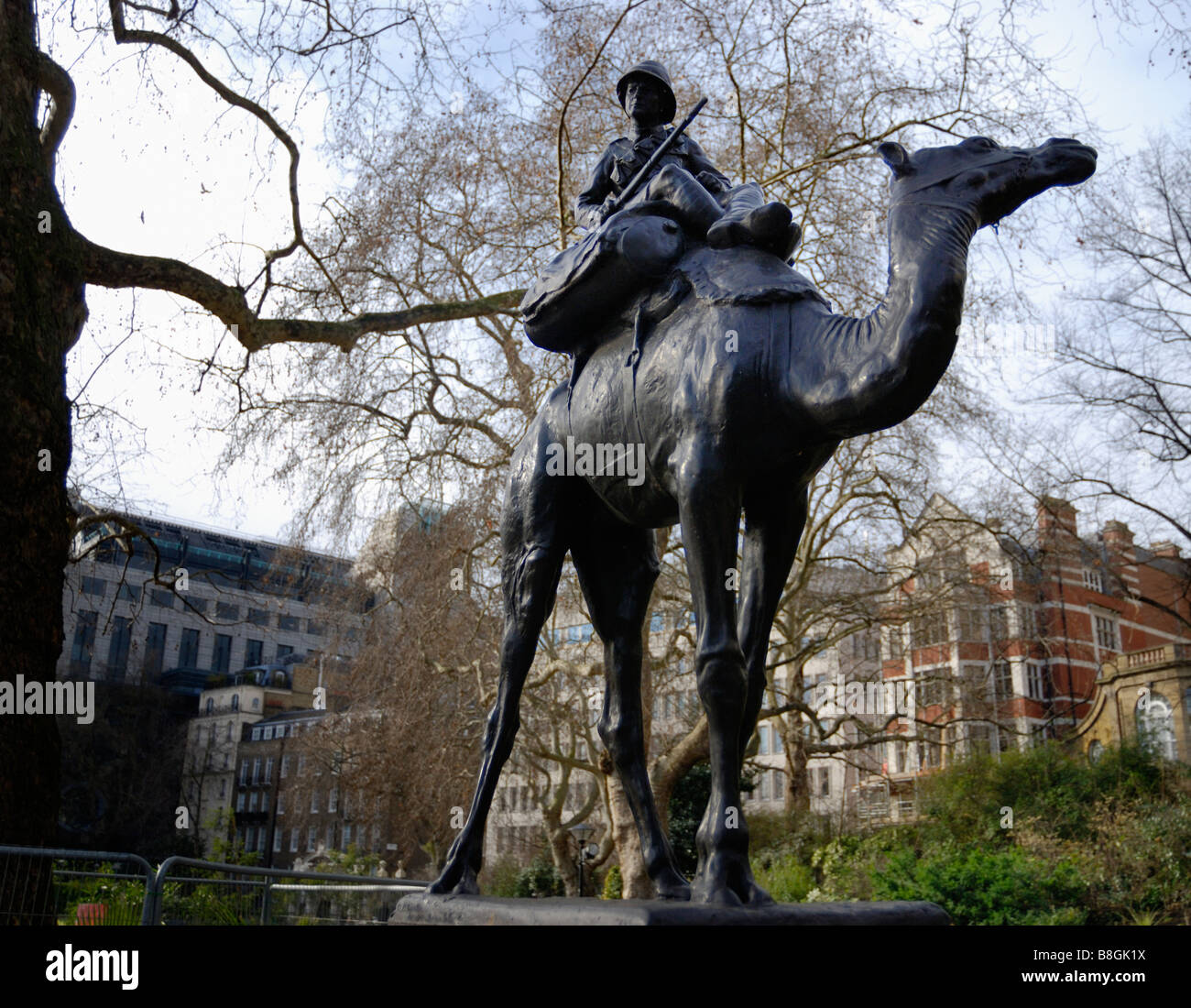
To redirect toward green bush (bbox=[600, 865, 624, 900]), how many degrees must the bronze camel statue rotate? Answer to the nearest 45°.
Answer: approximately 135° to its left

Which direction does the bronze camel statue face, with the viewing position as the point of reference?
facing the viewer and to the right of the viewer

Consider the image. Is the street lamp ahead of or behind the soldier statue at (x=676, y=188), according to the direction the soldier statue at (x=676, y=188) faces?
behind

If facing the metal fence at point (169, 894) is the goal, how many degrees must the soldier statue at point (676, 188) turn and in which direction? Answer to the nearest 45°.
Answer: approximately 135° to its right

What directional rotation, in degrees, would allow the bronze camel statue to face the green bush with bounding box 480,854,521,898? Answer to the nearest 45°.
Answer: approximately 135° to its left
